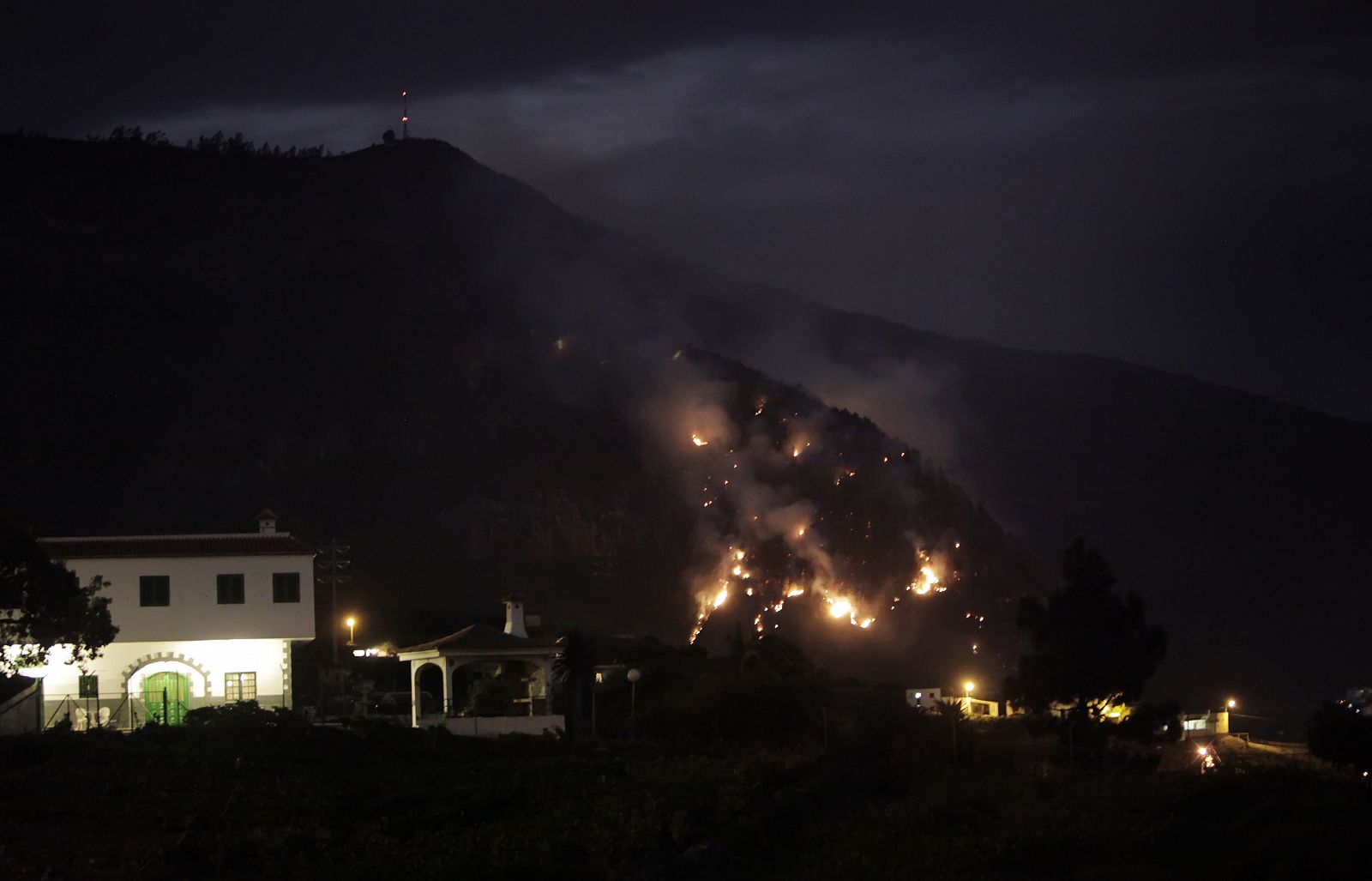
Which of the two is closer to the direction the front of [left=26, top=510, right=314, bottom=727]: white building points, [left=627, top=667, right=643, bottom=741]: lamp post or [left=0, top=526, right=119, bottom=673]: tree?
the tree

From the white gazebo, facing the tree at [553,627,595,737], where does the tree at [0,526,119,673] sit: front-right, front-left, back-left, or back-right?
back-right

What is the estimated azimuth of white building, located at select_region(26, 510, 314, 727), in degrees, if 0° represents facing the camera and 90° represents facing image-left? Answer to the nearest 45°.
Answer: approximately 0°

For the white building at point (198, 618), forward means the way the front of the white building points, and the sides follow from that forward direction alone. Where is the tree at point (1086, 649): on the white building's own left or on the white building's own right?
on the white building's own left

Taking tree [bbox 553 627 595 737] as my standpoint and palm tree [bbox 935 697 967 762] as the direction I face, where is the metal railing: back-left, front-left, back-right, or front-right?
back-right

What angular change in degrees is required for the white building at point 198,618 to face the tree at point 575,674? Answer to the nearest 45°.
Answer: approximately 45° to its left

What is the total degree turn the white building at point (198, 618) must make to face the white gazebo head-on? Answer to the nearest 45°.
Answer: approximately 45° to its left

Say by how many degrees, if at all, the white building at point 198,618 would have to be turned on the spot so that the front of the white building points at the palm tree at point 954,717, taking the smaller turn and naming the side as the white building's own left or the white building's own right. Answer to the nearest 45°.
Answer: approximately 135° to the white building's own left

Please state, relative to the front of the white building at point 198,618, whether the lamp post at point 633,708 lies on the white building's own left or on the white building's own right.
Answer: on the white building's own left
